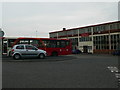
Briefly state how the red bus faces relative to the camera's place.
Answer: facing to the left of the viewer

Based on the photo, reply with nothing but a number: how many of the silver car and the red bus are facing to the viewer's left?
1

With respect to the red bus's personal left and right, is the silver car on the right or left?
on its left

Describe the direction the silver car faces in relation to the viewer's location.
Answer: facing to the right of the viewer

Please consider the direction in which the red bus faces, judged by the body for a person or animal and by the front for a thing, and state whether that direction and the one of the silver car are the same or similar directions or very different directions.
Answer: very different directions
